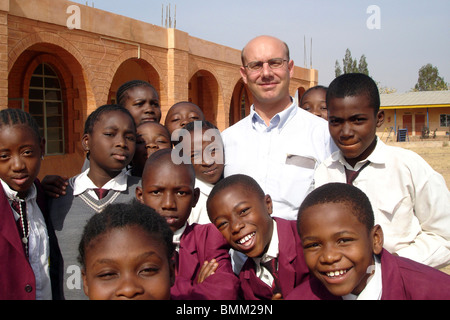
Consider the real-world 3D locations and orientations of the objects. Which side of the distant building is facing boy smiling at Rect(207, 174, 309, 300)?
front

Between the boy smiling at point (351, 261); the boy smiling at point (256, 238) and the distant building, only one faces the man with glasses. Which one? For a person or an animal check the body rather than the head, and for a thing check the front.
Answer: the distant building

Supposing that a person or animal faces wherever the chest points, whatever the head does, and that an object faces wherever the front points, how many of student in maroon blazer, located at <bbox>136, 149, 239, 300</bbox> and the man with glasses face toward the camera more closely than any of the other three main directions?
2

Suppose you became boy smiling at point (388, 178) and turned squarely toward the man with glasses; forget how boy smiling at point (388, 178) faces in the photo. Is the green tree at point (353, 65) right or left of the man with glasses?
right

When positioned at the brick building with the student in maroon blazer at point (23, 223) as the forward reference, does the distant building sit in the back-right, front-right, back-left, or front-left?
back-left

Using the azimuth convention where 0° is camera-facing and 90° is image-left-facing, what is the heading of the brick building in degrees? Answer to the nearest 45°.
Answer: approximately 315°

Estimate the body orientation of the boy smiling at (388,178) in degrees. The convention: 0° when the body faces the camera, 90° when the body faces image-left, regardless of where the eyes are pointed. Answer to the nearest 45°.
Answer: approximately 45°

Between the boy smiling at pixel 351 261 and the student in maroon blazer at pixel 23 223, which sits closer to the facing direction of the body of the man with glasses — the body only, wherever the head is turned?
the boy smiling

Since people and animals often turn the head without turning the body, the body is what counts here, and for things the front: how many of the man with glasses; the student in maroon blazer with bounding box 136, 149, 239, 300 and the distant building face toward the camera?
3

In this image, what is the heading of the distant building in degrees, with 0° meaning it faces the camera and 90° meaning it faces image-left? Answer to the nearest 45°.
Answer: approximately 0°
